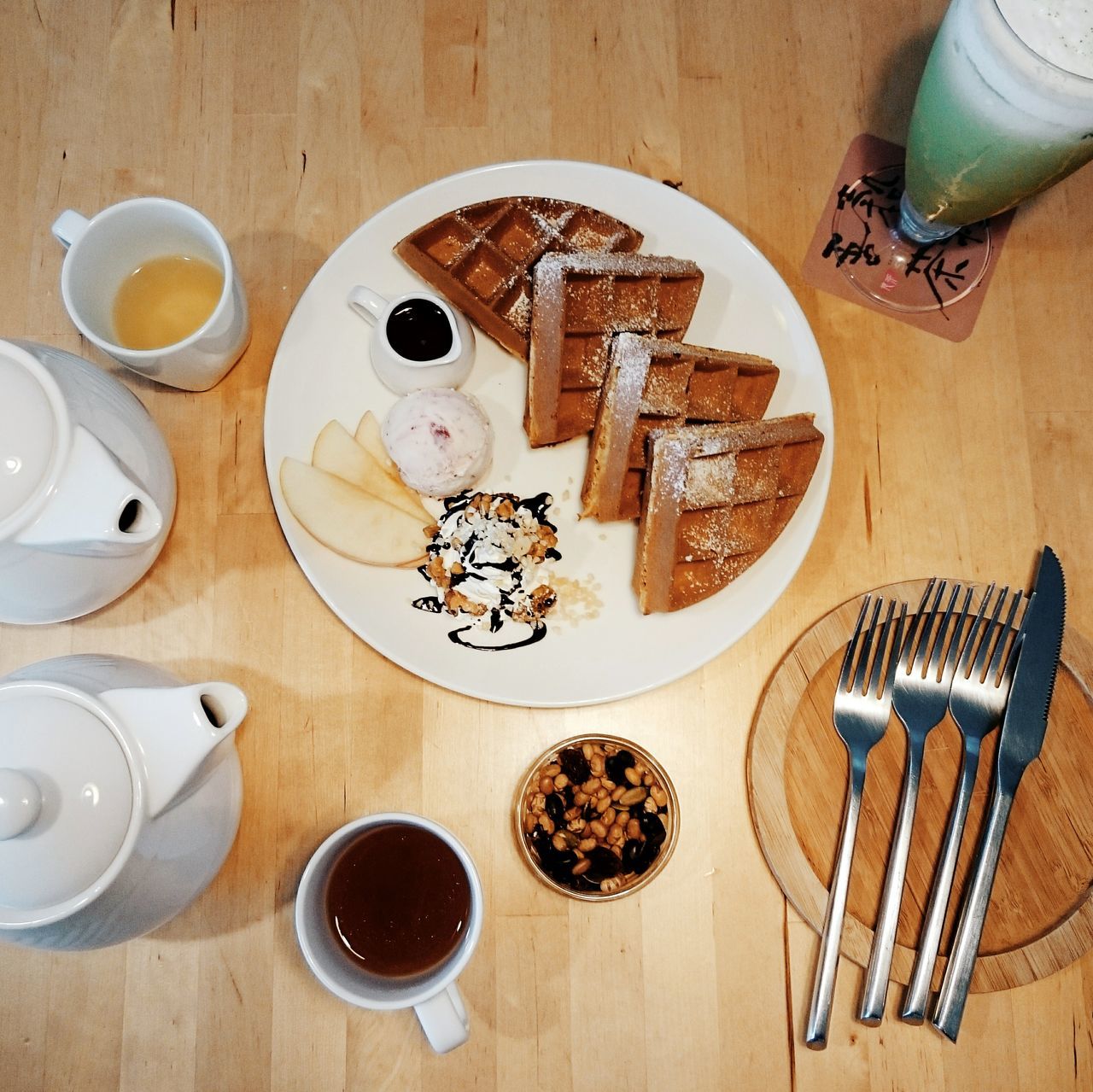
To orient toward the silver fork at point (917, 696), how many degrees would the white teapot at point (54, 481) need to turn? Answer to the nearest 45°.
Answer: approximately 45° to its left

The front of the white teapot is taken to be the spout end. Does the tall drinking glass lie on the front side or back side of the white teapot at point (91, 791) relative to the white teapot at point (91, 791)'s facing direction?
on the front side

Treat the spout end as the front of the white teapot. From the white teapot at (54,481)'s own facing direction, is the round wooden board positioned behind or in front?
in front

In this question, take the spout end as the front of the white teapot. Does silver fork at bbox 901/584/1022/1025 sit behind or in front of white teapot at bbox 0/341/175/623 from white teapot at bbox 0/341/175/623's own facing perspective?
in front

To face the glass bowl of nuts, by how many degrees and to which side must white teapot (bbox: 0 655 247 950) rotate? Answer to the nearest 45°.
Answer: approximately 45° to its right

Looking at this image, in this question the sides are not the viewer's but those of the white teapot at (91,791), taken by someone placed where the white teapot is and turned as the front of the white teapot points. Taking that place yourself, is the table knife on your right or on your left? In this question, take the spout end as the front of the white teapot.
on your right

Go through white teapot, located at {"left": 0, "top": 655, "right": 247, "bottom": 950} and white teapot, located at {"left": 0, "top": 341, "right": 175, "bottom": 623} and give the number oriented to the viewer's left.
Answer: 0

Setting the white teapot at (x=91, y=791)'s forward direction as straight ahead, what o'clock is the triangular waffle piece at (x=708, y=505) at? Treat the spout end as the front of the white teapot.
The triangular waffle piece is roughly at 1 o'clock from the white teapot.

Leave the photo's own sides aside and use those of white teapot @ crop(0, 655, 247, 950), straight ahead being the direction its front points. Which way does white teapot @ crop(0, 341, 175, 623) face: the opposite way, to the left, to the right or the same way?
to the right

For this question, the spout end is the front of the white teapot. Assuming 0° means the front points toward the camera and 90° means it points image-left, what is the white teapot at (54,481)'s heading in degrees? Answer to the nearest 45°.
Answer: approximately 315°

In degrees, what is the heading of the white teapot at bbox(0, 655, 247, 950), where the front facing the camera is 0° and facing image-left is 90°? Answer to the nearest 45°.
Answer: approximately 225°
